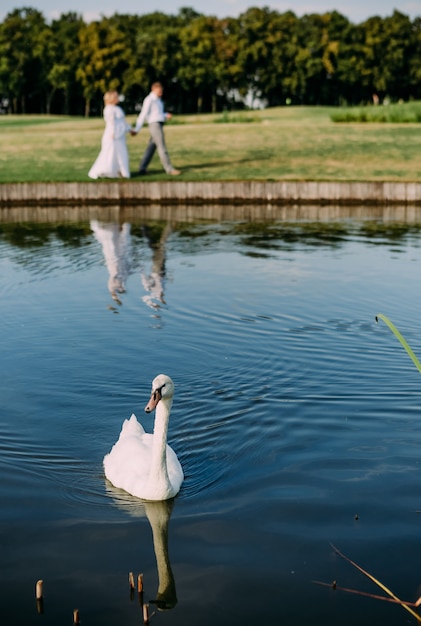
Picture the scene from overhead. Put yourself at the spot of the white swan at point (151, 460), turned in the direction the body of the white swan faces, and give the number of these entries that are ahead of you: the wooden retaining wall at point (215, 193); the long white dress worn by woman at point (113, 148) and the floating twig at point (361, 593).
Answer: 1

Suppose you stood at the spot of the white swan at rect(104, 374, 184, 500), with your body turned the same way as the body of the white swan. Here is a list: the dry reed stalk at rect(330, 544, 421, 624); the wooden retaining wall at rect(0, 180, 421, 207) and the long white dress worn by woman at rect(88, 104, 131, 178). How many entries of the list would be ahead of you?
1

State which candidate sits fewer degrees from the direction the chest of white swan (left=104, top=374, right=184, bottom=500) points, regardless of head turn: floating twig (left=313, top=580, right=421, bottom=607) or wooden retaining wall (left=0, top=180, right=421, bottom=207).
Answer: the floating twig

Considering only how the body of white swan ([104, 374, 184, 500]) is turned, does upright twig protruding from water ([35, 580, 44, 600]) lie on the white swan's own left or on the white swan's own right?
on the white swan's own right

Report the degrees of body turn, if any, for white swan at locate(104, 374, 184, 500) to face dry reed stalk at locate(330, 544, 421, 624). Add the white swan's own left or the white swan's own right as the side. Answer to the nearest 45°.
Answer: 0° — it already faces it

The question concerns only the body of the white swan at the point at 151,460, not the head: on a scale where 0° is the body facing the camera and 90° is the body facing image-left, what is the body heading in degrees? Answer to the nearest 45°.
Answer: approximately 315°

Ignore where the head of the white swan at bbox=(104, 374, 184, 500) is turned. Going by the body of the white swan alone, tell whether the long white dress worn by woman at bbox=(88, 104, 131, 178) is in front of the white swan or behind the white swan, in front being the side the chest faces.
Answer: behind

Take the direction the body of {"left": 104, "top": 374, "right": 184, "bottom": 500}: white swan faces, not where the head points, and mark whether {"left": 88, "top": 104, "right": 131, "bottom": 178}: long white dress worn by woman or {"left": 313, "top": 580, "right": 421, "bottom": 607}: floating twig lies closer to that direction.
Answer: the floating twig

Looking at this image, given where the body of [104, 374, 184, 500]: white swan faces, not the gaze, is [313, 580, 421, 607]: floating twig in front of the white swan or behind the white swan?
in front

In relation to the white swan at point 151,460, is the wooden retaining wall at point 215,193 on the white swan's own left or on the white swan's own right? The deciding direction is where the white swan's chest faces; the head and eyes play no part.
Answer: on the white swan's own left
